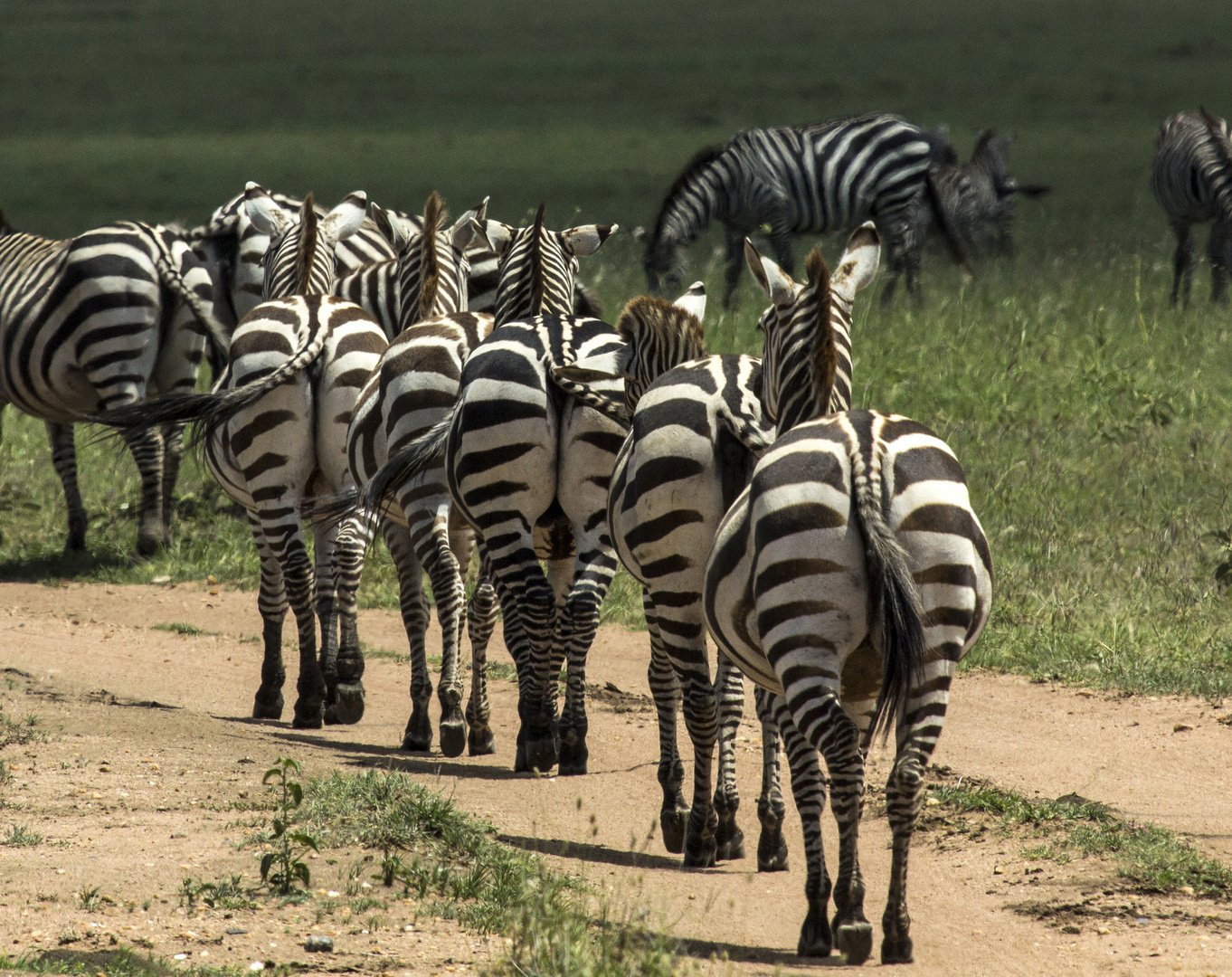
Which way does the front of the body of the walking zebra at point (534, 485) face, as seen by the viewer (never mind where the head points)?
away from the camera

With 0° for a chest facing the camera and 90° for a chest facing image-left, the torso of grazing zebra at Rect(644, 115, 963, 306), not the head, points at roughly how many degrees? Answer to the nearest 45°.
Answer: approximately 90°

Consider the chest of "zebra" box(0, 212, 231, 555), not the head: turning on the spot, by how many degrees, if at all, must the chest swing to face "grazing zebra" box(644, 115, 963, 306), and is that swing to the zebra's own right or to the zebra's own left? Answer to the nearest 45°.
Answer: approximately 90° to the zebra's own right

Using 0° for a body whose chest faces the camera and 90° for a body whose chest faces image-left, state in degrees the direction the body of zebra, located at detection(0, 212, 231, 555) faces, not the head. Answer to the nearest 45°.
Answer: approximately 135°

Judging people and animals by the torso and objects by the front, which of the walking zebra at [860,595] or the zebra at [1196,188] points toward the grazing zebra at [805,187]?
the walking zebra

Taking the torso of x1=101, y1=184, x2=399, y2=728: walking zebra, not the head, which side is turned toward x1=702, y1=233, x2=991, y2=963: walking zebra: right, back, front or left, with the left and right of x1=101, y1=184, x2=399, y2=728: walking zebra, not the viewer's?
back

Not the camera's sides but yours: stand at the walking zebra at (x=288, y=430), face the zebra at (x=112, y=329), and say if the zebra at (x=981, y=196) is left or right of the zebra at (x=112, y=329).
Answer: right

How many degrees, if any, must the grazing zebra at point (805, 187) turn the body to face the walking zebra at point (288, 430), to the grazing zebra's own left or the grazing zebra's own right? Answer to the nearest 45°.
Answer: approximately 90° to the grazing zebra's own left

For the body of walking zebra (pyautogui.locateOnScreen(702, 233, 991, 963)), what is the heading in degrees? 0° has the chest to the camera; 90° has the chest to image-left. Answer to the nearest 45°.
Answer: approximately 180°

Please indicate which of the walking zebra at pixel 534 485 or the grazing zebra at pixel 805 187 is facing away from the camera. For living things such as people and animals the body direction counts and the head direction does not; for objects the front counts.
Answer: the walking zebra

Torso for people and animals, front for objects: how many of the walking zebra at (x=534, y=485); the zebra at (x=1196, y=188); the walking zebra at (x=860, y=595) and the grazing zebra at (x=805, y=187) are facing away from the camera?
2

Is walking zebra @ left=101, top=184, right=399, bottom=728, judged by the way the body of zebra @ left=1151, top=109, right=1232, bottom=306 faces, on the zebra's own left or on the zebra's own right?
on the zebra's own right
